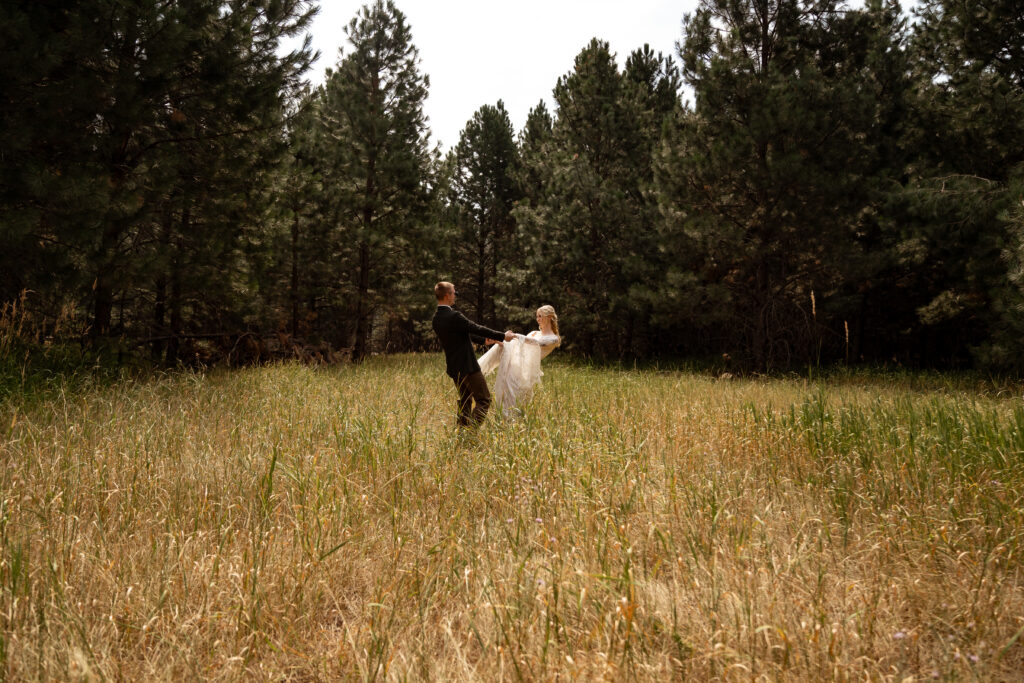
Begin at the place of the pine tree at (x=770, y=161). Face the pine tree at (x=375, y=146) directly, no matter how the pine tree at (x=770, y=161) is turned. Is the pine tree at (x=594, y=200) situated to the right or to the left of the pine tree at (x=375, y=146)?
right

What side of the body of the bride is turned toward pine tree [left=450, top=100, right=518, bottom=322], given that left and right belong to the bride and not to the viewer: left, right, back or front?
right

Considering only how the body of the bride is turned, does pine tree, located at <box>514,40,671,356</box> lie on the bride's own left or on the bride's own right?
on the bride's own right

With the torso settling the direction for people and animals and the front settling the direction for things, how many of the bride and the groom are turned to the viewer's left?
1

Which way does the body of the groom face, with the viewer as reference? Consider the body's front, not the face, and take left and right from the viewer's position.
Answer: facing away from the viewer and to the right of the viewer

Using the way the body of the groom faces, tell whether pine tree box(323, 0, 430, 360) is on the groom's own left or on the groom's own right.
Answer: on the groom's own left

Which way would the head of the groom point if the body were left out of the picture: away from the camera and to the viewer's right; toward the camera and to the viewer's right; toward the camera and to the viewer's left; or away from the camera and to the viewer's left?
away from the camera and to the viewer's right

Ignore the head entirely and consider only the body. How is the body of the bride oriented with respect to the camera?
to the viewer's left

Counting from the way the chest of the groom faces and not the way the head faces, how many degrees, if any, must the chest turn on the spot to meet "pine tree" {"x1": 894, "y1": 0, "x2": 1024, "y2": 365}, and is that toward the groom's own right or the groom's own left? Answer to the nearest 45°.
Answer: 0° — they already face it

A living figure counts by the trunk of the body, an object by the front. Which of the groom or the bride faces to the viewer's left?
the bride
